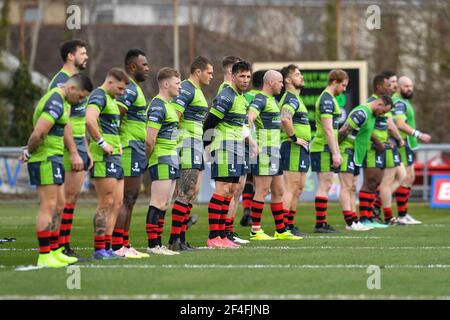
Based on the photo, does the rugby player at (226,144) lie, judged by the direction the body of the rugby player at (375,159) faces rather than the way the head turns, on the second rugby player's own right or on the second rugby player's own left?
on the second rugby player's own right

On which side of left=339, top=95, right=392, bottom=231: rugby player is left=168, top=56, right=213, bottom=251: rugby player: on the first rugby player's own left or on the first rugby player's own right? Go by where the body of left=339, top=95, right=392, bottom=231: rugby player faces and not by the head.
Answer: on the first rugby player's own right

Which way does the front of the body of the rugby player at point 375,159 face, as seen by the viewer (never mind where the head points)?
to the viewer's right

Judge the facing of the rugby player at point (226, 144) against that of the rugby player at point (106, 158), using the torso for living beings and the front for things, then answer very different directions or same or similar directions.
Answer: same or similar directions
